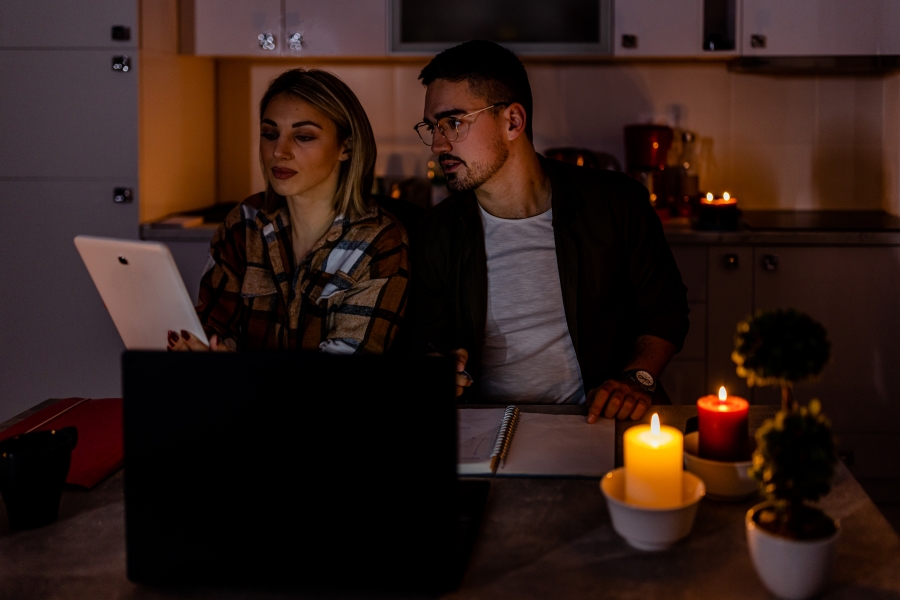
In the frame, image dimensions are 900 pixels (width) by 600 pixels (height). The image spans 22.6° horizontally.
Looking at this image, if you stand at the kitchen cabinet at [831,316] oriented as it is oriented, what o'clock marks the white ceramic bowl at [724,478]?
The white ceramic bowl is roughly at 12 o'clock from the kitchen cabinet.

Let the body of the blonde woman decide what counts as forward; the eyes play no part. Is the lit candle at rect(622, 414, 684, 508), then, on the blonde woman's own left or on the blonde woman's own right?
on the blonde woman's own left

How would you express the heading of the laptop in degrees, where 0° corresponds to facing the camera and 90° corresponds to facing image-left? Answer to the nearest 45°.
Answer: approximately 180°

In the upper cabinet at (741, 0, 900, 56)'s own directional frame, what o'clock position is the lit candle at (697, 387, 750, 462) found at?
The lit candle is roughly at 12 o'clock from the upper cabinet.
